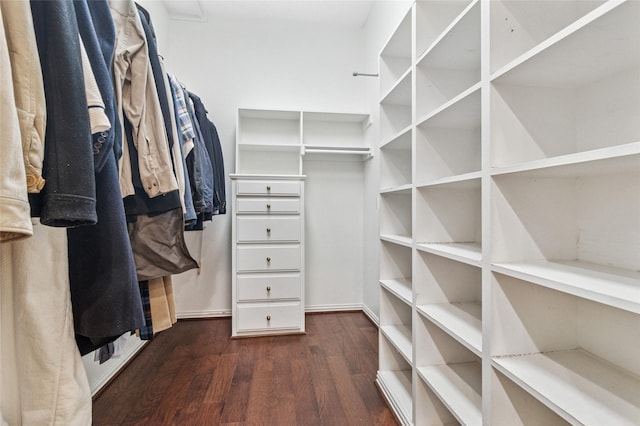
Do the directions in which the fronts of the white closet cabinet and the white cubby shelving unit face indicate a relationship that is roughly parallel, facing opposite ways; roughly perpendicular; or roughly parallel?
roughly perpendicular

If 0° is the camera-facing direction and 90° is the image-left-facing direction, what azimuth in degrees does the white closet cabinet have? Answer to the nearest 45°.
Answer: approximately 0°

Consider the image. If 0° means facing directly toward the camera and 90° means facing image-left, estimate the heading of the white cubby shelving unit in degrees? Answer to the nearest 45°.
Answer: approximately 45°

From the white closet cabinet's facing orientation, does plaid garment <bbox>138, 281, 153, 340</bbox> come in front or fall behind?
in front

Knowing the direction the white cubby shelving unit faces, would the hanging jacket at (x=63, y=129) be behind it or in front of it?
in front

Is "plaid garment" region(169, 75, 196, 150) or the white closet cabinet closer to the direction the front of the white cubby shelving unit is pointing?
the plaid garment

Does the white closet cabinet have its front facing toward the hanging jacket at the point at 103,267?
yes

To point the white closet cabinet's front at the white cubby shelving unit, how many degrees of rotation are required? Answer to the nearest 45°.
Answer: approximately 45° to its left

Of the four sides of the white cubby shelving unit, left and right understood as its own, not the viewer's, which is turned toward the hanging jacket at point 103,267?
front

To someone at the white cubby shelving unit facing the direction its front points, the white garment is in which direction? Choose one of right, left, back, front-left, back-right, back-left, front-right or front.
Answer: front

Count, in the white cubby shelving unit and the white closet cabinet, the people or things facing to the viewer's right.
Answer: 0
